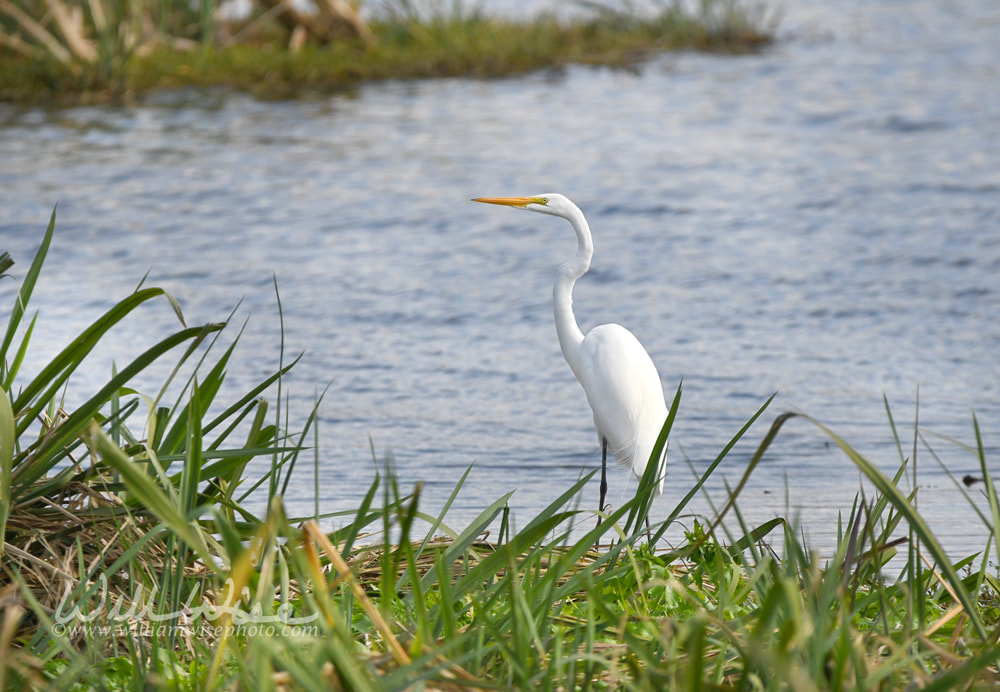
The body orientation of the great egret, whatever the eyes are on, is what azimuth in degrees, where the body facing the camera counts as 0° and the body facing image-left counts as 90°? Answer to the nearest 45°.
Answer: approximately 90°
